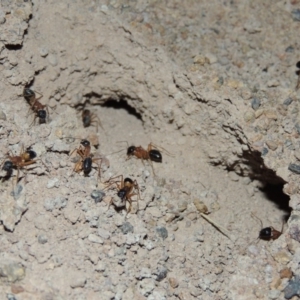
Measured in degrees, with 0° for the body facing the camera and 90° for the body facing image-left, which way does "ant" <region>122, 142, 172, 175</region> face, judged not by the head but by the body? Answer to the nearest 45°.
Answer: approximately 90°

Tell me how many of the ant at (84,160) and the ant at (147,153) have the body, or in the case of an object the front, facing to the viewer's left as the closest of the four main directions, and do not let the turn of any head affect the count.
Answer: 1

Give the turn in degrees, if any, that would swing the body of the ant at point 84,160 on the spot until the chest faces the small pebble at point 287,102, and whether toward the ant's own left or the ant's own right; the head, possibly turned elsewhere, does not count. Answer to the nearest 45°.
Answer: approximately 45° to the ant's own right

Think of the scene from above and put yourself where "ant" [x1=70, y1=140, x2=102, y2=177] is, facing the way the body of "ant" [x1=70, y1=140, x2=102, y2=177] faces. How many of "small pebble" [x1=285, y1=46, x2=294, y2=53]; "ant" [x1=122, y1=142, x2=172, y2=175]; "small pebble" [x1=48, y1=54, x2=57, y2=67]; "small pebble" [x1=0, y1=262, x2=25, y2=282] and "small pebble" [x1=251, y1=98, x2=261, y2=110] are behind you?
1

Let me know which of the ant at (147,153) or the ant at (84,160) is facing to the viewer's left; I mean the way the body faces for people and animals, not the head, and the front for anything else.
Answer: the ant at (147,153)

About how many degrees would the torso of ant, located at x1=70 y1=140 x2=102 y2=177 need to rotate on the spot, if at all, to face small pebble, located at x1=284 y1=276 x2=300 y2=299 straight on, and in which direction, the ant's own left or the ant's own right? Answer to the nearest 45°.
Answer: approximately 90° to the ant's own right

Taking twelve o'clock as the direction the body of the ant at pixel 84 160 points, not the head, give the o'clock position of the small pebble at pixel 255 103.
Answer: The small pebble is roughly at 2 o'clock from the ant.

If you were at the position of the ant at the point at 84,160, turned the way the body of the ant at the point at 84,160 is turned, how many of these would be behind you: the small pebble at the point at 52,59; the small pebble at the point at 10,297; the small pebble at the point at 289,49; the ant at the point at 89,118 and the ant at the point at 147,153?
1

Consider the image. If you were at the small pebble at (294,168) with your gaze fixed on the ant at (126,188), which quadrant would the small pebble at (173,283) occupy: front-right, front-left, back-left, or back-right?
front-left

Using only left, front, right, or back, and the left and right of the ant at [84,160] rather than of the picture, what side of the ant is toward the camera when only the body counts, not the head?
back

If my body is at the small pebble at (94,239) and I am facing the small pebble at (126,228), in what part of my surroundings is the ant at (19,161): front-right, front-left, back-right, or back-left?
back-left

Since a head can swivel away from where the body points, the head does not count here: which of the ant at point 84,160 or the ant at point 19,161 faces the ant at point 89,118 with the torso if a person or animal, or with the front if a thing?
the ant at point 84,160

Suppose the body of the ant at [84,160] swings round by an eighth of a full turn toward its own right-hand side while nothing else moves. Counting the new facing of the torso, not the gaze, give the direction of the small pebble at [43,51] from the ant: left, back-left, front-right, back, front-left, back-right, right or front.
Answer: left
